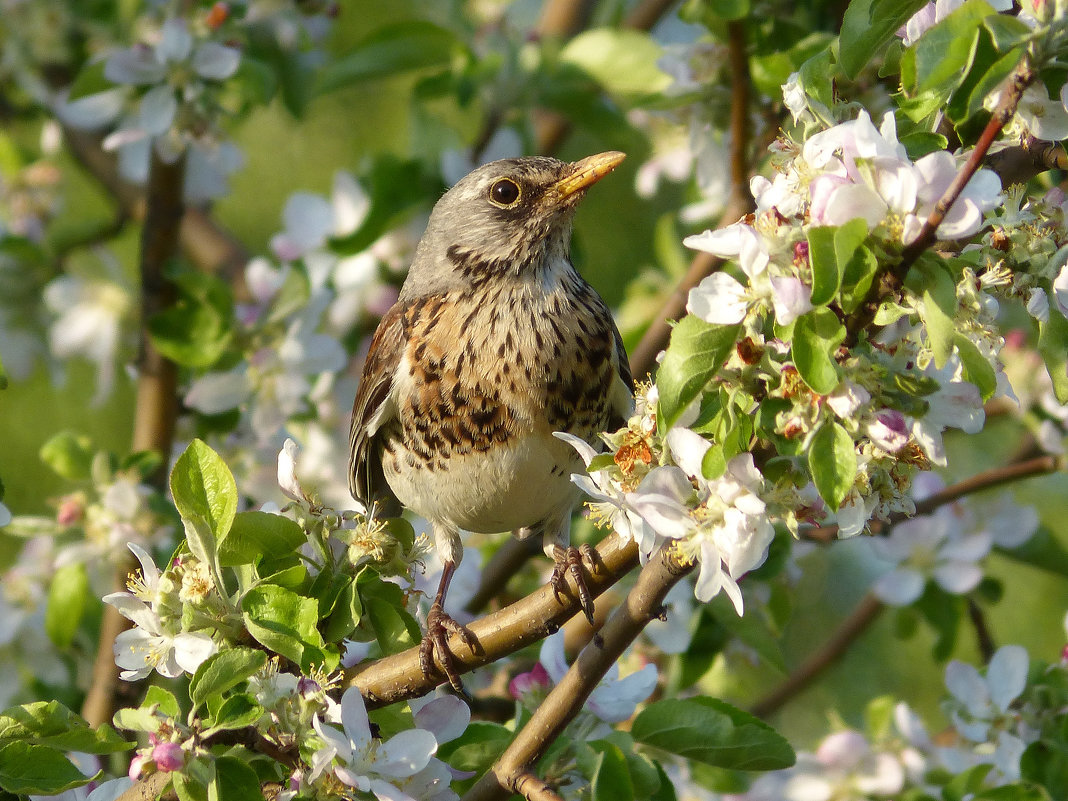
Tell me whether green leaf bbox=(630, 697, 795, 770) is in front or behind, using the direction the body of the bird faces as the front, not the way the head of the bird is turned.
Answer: in front

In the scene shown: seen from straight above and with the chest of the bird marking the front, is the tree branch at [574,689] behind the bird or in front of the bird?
in front

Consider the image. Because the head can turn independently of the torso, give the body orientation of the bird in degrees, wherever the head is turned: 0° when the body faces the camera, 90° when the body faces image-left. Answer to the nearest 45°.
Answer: approximately 315°
